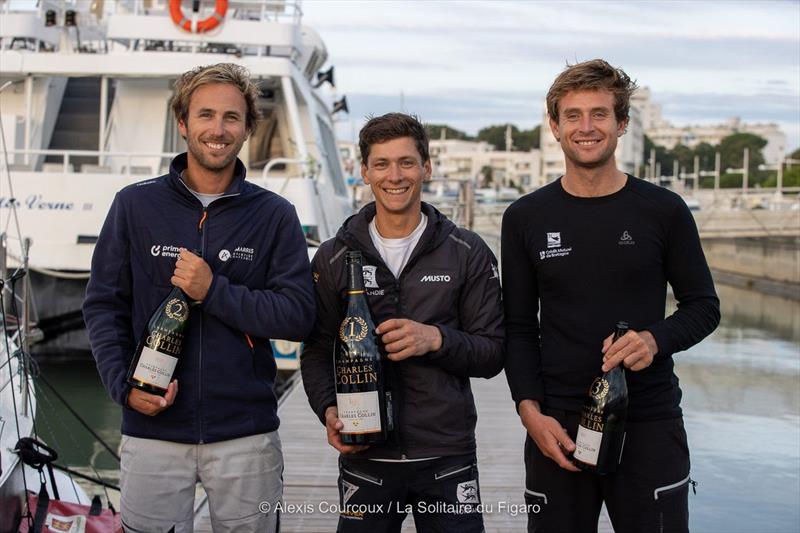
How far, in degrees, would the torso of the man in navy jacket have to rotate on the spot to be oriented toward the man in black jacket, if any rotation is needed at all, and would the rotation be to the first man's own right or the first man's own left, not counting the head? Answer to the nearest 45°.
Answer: approximately 90° to the first man's own left

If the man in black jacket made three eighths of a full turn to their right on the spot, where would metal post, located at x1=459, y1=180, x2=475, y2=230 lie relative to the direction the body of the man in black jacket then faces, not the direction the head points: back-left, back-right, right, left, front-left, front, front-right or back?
front-right

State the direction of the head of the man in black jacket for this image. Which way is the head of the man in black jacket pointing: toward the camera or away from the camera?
toward the camera

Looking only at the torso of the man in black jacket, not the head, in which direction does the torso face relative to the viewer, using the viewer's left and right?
facing the viewer

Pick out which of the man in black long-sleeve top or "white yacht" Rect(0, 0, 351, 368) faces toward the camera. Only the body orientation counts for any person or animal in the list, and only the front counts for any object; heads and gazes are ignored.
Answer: the man in black long-sleeve top

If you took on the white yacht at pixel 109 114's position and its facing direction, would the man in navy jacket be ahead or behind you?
behind

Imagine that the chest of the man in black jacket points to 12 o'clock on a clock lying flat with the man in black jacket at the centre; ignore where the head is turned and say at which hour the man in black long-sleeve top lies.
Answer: The man in black long-sleeve top is roughly at 9 o'clock from the man in black jacket.

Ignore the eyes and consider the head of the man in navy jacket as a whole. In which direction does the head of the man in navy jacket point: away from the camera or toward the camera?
toward the camera

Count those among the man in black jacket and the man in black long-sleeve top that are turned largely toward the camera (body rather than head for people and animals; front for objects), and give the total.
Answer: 2

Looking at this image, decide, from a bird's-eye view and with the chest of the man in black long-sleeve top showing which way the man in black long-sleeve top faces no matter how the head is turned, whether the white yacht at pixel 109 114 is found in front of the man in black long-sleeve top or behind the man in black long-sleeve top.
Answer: behind

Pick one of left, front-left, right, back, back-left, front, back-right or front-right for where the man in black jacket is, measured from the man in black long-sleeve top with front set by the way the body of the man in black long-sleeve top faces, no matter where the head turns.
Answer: right
